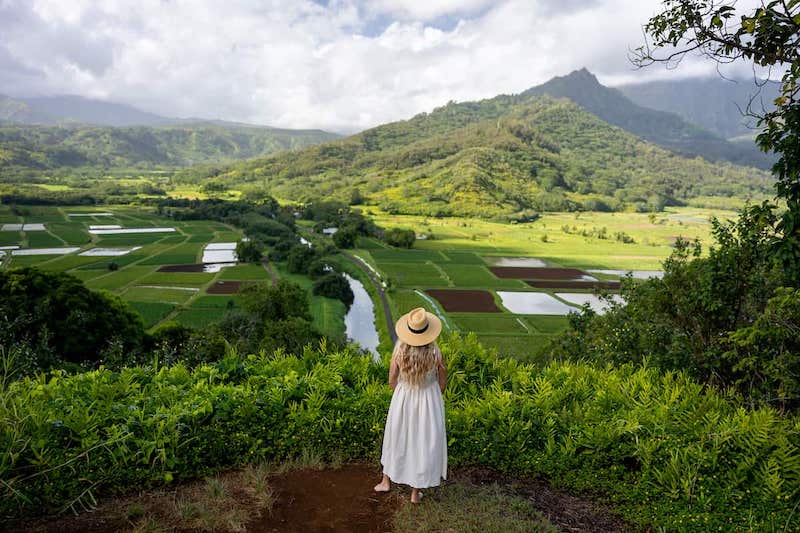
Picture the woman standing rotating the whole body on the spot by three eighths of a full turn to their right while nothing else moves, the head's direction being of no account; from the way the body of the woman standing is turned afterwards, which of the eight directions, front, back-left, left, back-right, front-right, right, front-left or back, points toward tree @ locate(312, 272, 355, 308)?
back-left

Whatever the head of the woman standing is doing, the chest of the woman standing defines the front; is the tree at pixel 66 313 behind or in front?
in front

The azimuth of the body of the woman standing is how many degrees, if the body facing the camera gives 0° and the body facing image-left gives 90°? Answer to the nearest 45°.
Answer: approximately 180°

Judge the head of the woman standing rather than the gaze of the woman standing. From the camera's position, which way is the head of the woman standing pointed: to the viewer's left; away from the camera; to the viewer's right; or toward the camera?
away from the camera
